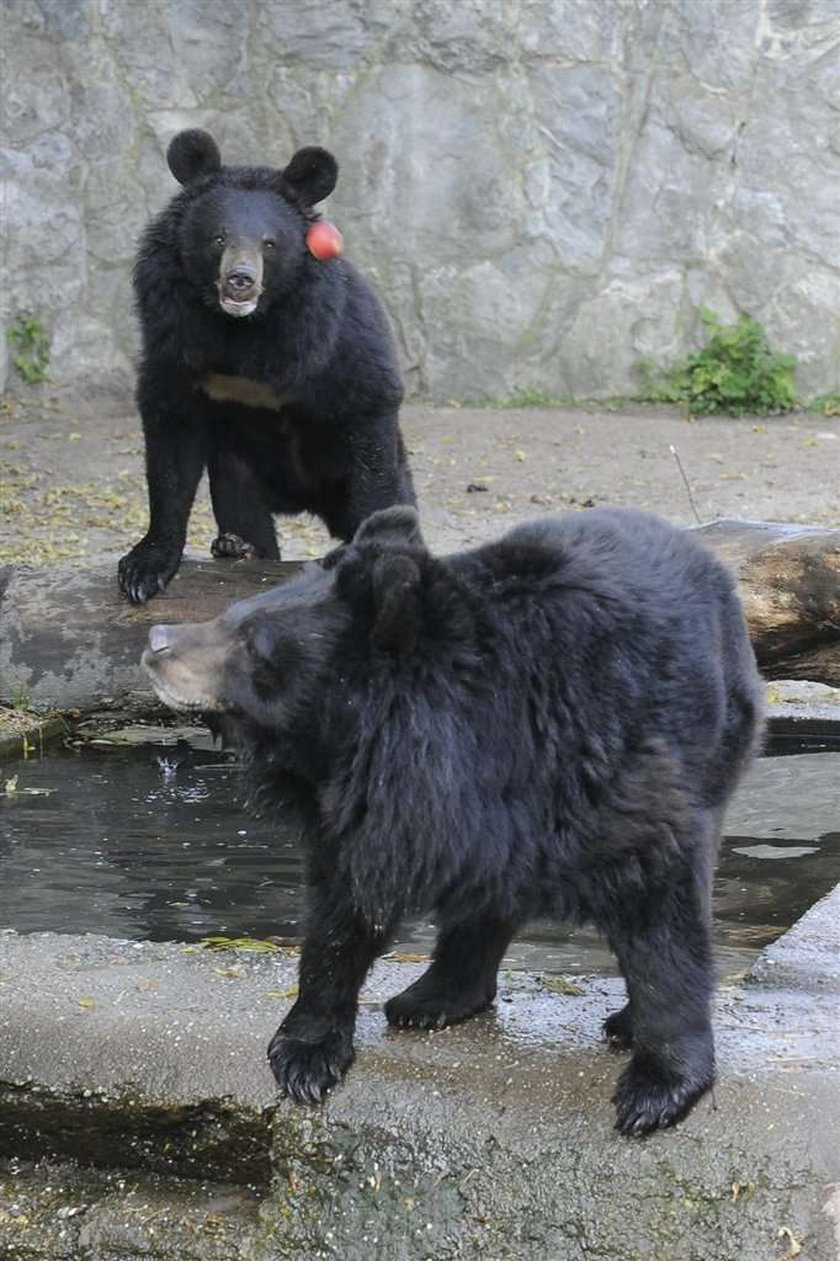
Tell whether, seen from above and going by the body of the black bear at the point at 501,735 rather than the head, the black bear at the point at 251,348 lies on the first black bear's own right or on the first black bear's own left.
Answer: on the first black bear's own right

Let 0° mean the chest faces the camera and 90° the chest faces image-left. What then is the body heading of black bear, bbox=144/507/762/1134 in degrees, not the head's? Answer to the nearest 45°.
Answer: approximately 90°

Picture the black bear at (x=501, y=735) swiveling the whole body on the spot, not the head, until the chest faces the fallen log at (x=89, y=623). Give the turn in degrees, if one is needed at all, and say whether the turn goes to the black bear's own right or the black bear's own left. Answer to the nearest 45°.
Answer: approximately 45° to the black bear's own right

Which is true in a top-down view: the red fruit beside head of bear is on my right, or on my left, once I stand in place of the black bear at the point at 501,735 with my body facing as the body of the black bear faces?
on my right

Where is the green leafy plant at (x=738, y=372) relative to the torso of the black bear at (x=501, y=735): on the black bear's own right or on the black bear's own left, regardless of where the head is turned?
on the black bear's own right

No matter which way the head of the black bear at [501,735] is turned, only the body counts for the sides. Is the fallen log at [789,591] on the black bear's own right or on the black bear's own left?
on the black bear's own right
